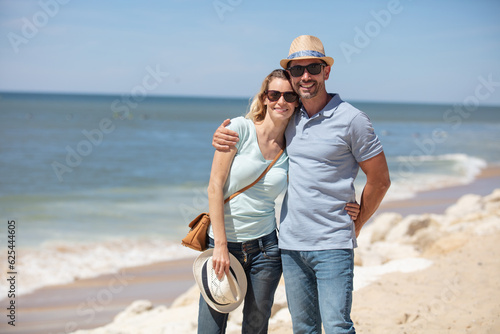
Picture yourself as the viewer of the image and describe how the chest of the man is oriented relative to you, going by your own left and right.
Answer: facing the viewer and to the left of the viewer
